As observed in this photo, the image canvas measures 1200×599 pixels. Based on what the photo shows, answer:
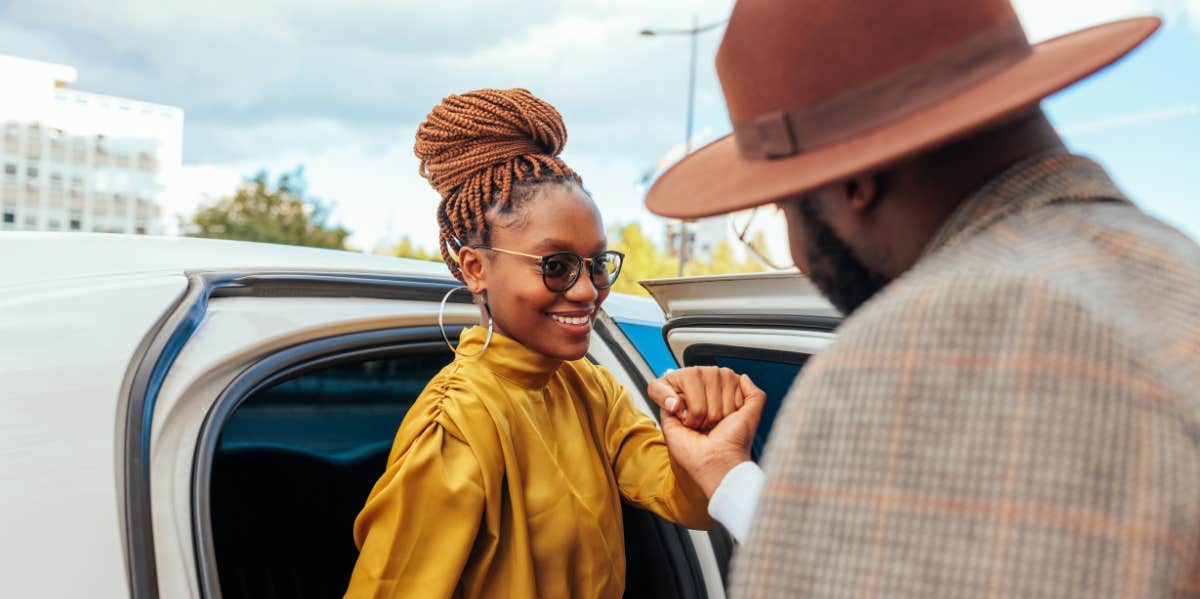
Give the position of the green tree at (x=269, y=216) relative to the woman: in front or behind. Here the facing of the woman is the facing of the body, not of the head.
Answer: behind

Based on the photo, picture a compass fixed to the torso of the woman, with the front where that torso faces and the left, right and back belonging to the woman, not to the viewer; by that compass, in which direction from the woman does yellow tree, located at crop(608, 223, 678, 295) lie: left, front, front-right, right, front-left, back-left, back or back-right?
back-left

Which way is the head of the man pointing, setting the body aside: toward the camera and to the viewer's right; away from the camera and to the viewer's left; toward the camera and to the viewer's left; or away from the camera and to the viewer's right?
away from the camera and to the viewer's left

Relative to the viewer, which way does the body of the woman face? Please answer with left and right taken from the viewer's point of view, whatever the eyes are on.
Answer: facing the viewer and to the right of the viewer

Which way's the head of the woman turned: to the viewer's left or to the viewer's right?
to the viewer's right

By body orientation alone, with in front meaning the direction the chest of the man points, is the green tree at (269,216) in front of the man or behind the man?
in front

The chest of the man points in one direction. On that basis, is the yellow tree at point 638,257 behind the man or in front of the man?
in front

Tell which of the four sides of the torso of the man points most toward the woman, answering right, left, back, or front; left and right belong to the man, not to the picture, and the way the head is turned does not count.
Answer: front

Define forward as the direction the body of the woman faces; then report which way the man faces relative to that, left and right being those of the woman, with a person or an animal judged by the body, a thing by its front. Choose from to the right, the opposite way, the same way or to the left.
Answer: the opposite way

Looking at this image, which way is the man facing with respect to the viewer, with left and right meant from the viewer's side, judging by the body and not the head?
facing away from the viewer and to the left of the viewer
